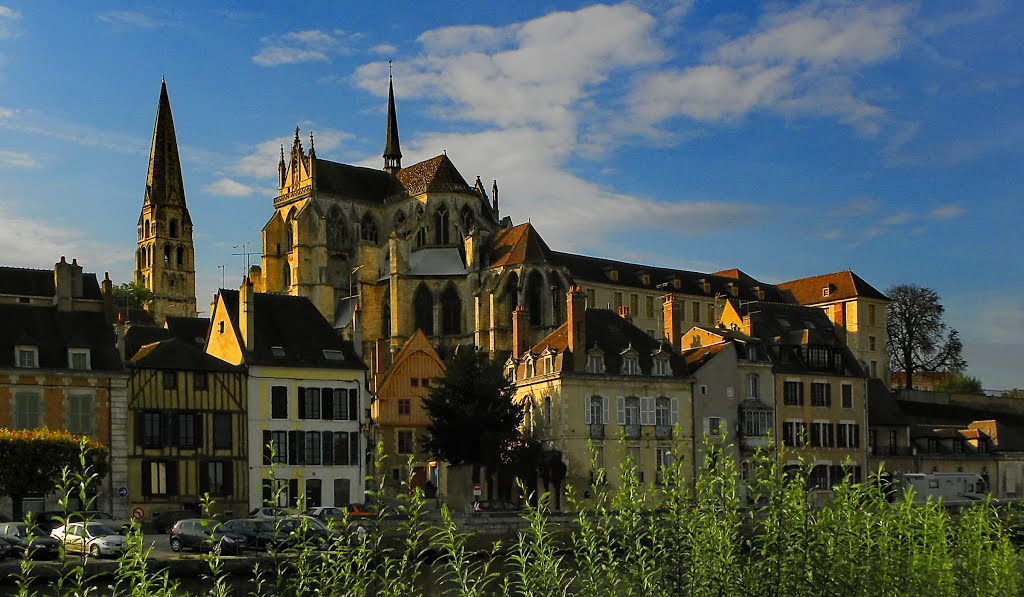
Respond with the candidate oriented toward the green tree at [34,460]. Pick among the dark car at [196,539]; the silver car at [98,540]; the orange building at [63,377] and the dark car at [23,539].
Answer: the orange building

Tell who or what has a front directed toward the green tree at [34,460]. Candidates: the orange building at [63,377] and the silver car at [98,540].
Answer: the orange building

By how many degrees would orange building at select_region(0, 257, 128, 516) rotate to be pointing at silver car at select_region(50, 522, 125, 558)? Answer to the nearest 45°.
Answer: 0° — it already faces it

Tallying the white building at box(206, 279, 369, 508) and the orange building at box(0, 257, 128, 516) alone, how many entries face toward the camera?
2
